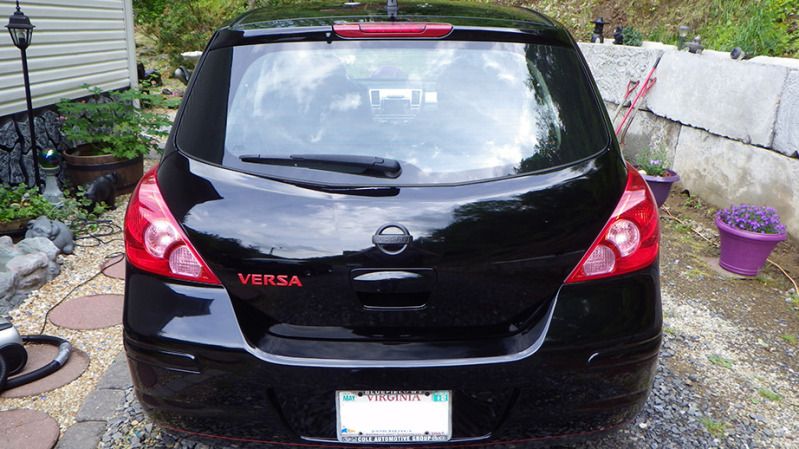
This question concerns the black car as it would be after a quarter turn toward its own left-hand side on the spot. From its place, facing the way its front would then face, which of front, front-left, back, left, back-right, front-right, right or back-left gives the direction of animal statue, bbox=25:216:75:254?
front-right

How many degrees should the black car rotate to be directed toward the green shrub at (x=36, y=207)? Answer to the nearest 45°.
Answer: approximately 45° to its left

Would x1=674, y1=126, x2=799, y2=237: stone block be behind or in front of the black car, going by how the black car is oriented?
in front

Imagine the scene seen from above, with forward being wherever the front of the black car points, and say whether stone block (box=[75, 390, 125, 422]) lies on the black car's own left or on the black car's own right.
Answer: on the black car's own left

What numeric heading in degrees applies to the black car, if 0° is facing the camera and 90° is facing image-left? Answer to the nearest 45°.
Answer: approximately 180°

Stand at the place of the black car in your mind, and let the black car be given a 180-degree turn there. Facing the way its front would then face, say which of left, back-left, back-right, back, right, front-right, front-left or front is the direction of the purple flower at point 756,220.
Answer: back-left

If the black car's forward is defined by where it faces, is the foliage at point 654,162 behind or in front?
in front

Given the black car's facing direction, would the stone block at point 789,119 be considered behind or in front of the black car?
in front

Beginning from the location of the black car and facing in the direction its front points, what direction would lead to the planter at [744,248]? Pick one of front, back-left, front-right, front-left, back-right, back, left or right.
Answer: front-right

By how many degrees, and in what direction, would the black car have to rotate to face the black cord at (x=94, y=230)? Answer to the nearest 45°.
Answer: approximately 45° to its left

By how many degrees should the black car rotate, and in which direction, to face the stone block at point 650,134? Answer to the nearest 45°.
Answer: approximately 45° to its right

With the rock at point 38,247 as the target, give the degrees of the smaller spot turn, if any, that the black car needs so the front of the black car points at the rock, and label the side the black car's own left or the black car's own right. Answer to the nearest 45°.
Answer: approximately 45° to the black car's own left

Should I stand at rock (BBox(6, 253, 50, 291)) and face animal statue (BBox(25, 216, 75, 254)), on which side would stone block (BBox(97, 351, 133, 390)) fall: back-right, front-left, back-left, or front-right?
back-right

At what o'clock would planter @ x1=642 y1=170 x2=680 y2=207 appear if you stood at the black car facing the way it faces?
The planter is roughly at 1 o'clock from the black car.
